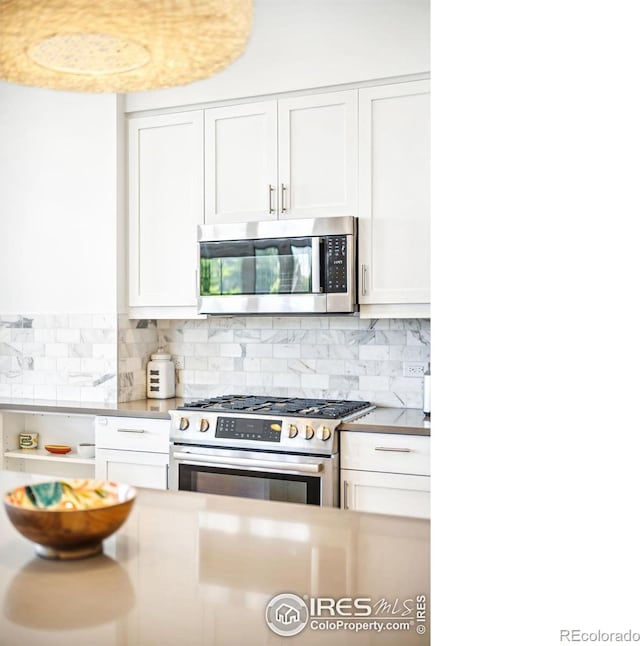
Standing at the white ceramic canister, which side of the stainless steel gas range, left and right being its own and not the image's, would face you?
right

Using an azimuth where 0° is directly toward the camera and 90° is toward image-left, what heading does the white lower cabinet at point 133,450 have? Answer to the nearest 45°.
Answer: approximately 45°

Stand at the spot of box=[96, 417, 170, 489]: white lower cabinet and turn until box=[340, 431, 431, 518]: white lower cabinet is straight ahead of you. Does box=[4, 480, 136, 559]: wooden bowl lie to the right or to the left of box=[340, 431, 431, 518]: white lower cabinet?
right

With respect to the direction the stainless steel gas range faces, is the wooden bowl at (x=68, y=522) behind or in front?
in front

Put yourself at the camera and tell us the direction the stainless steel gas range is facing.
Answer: facing the viewer and to the left of the viewer

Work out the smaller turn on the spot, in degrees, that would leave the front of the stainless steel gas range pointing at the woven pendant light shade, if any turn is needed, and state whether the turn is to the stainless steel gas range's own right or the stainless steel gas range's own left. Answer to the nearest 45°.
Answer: approximately 45° to the stainless steel gas range's own left

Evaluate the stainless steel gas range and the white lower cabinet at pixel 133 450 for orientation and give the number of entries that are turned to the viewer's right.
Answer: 0
